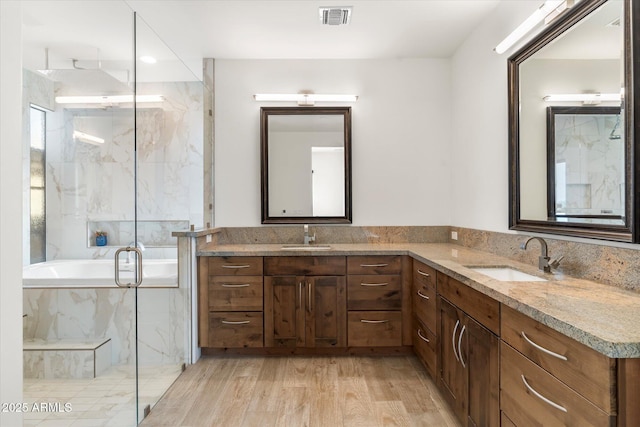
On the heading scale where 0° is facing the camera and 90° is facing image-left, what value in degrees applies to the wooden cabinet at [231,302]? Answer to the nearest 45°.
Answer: approximately 0°

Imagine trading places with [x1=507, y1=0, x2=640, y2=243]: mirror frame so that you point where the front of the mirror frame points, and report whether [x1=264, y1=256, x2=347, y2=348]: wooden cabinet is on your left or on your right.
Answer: on your right

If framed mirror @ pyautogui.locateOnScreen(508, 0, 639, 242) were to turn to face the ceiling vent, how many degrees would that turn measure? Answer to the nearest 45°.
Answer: approximately 45° to its right

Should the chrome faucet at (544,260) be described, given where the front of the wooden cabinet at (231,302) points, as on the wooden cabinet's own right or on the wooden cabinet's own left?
on the wooden cabinet's own left

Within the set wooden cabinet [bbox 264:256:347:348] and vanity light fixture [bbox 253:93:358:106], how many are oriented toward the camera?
2

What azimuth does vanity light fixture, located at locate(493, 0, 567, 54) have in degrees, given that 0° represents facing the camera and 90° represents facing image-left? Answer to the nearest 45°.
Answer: approximately 45°

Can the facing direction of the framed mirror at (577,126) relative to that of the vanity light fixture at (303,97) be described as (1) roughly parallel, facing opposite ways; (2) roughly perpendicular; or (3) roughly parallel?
roughly perpendicular
